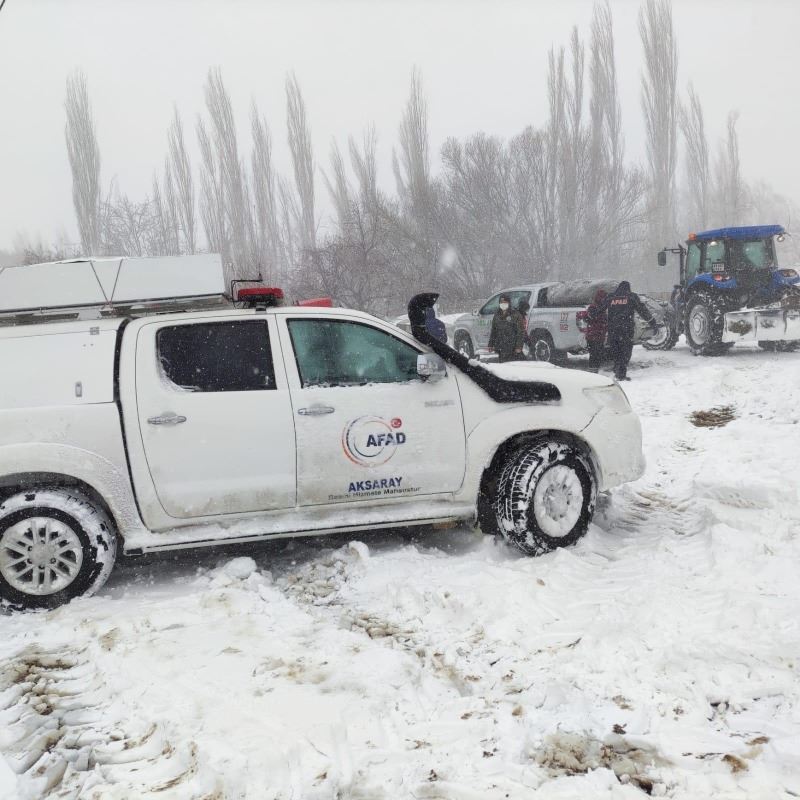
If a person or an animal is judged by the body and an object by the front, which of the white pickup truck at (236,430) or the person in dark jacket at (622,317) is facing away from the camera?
the person in dark jacket

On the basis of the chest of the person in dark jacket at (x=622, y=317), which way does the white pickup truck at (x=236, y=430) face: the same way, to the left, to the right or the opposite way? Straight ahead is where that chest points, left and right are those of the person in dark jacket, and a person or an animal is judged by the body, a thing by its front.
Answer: to the right

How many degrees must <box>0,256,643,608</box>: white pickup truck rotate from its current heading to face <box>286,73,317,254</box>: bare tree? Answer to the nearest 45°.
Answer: approximately 90° to its left

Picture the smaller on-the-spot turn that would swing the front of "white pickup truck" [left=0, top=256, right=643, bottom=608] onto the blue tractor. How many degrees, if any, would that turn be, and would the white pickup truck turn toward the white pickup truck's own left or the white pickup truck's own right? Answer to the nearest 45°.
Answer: approximately 45° to the white pickup truck's own left

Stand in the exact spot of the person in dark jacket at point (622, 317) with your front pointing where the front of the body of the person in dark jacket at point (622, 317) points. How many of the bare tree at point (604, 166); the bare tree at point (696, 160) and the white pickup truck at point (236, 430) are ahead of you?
2

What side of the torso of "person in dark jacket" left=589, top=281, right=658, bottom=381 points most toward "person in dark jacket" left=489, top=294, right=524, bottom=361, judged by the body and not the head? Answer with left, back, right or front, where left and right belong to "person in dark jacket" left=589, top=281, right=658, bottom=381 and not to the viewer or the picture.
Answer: left

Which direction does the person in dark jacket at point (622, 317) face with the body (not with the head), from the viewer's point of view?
away from the camera

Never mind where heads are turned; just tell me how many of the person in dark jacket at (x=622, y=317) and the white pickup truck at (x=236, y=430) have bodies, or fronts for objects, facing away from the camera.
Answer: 1

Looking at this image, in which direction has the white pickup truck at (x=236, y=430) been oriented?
to the viewer's right

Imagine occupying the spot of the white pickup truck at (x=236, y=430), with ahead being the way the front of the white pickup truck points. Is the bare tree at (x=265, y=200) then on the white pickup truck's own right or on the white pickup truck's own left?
on the white pickup truck's own left

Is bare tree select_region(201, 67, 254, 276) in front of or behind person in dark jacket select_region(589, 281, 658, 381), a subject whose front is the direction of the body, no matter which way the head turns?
in front

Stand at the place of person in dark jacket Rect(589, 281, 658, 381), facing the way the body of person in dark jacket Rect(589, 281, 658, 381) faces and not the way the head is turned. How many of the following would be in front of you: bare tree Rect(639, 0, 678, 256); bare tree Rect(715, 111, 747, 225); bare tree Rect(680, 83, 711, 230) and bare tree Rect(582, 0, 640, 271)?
4

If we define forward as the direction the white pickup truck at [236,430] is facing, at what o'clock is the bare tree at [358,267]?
The bare tree is roughly at 9 o'clock from the white pickup truck.
